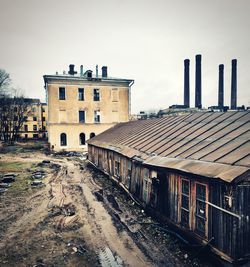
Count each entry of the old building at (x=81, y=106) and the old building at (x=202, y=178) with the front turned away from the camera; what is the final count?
0

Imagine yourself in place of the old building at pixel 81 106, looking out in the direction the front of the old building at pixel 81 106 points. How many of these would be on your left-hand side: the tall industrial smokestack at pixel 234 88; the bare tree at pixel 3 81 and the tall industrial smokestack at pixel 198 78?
2

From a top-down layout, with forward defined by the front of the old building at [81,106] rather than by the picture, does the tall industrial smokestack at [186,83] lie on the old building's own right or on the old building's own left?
on the old building's own left

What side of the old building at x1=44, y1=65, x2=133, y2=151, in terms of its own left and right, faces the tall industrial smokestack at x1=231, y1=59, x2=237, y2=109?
left

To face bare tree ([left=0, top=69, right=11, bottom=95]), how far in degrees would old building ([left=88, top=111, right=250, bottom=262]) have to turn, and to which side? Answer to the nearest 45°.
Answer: approximately 90° to its right

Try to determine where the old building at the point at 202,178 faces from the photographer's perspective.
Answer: facing the viewer and to the left of the viewer

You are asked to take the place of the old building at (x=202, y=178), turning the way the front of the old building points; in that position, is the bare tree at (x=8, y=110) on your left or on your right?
on your right

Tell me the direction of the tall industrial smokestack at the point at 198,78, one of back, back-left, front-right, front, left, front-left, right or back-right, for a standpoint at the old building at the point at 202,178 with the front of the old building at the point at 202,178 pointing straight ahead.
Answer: back-right

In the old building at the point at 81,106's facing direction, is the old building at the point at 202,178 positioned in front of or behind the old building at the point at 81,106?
in front

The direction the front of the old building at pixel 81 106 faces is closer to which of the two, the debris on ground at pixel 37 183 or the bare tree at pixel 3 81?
the debris on ground

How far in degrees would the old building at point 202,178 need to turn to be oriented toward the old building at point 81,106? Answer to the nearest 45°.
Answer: approximately 90° to its right

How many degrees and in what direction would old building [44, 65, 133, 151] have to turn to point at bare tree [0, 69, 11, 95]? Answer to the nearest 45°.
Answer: approximately 135° to its right

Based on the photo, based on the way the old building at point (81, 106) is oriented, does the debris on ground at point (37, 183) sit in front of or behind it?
in front

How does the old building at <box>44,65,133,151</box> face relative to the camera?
toward the camera
